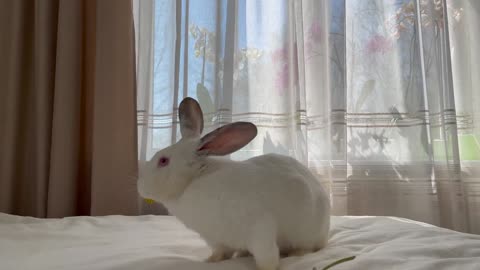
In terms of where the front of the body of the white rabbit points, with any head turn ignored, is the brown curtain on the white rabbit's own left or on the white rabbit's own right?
on the white rabbit's own right

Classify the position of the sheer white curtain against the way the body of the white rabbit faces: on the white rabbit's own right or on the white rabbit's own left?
on the white rabbit's own right

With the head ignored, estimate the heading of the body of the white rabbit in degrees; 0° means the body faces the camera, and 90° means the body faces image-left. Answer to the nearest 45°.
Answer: approximately 90°

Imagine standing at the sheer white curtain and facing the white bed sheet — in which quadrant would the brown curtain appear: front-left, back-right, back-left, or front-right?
front-right

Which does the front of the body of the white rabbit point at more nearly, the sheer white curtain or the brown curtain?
the brown curtain
